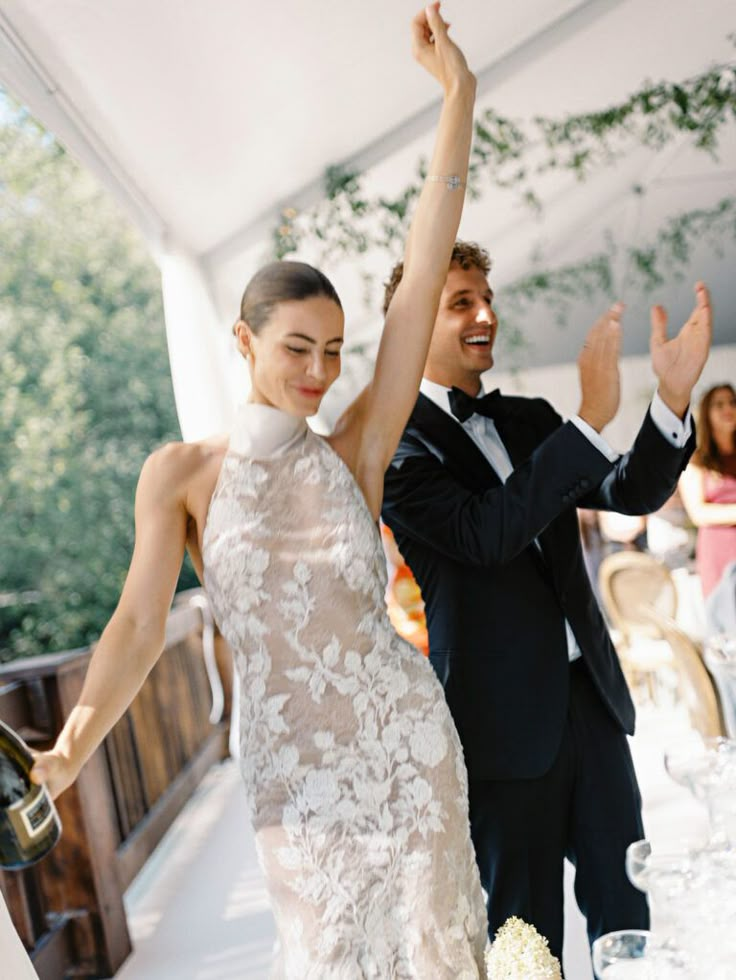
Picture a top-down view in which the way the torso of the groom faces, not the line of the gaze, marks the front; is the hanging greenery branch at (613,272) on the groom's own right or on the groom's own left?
on the groom's own left

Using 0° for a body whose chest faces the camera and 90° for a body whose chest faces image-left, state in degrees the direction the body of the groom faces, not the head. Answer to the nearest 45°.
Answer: approximately 315°

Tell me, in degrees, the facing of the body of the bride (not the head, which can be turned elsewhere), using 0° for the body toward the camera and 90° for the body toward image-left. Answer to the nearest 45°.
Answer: approximately 0°

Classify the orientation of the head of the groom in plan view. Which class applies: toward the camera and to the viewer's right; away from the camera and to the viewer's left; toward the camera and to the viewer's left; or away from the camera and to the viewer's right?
toward the camera and to the viewer's right

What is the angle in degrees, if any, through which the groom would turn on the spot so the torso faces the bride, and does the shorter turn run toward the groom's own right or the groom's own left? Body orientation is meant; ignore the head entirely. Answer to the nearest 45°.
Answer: approximately 90° to the groom's own right

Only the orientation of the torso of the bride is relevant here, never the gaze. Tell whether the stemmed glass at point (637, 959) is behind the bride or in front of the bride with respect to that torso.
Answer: in front
